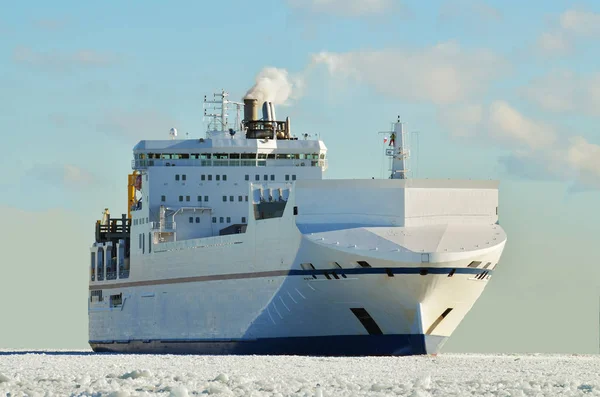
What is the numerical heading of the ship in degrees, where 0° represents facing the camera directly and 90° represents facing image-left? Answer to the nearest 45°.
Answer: approximately 315°
